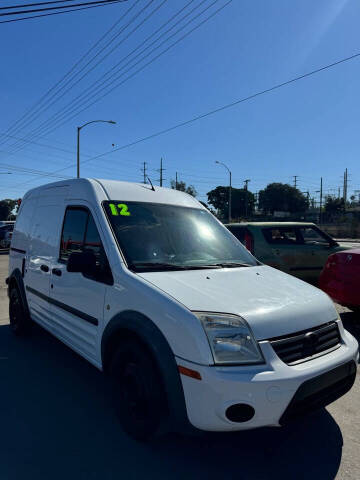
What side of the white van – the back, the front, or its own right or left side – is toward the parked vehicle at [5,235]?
back

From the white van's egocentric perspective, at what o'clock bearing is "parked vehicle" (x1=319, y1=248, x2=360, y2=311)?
The parked vehicle is roughly at 9 o'clock from the white van.

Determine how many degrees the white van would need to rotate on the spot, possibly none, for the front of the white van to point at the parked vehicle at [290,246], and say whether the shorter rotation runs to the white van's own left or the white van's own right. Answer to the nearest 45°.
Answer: approximately 90° to the white van's own left

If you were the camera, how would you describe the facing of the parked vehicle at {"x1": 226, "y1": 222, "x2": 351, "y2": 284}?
facing away from the viewer and to the right of the viewer

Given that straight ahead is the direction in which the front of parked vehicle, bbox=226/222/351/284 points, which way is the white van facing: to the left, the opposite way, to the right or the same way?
to the right

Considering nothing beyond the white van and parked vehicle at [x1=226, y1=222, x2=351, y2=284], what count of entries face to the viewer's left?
0

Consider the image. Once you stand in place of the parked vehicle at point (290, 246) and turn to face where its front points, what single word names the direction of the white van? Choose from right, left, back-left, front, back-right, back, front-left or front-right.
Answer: back-right

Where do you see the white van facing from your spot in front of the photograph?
facing the viewer and to the right of the viewer
